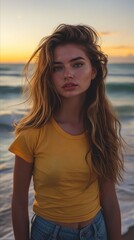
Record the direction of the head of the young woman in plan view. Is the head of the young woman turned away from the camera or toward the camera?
toward the camera

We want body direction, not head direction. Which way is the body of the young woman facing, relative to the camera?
toward the camera
